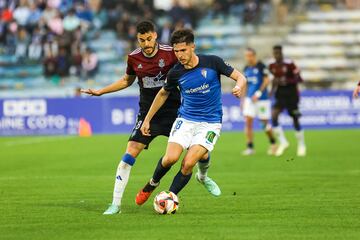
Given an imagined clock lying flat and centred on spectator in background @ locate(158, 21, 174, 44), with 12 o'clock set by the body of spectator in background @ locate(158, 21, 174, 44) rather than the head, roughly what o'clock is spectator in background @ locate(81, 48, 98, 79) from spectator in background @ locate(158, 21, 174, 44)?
spectator in background @ locate(81, 48, 98, 79) is roughly at 3 o'clock from spectator in background @ locate(158, 21, 174, 44).

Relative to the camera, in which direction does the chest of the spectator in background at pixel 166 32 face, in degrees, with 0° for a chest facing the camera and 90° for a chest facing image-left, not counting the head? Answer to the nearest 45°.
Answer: approximately 0°

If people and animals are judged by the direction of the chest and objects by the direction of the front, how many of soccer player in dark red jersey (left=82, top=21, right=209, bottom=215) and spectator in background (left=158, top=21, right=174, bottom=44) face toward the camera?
2

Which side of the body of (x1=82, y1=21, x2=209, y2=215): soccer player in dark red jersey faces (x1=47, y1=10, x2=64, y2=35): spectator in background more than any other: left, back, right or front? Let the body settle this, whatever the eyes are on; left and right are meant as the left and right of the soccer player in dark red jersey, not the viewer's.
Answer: back

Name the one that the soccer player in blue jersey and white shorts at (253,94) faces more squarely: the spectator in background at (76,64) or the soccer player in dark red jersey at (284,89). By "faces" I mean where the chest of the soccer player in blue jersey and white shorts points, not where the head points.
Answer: the spectator in background

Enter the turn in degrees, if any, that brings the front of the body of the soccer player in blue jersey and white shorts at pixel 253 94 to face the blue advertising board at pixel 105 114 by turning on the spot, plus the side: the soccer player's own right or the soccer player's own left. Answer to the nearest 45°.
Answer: approximately 90° to the soccer player's own right

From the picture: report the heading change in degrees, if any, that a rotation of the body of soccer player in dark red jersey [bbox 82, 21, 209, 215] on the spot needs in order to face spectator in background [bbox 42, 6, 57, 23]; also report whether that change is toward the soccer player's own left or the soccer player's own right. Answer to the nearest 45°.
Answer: approximately 180°

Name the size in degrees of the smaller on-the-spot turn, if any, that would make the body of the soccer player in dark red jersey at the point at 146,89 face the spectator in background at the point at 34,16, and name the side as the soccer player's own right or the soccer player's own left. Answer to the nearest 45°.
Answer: approximately 180°

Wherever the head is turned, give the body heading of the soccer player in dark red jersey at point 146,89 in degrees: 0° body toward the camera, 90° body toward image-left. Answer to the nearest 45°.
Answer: approximately 0°
